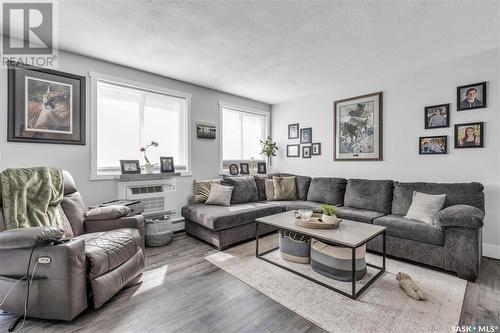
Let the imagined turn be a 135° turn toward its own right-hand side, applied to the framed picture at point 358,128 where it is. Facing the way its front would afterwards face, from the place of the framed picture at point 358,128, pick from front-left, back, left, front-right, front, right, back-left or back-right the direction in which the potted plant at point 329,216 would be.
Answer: back

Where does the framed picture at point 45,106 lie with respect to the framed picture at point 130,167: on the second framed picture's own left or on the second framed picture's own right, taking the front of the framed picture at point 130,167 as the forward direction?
on the second framed picture's own right

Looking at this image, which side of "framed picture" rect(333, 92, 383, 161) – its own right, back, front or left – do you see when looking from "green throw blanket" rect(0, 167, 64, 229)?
front

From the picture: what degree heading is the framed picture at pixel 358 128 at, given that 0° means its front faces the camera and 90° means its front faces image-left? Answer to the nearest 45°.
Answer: approximately 45°

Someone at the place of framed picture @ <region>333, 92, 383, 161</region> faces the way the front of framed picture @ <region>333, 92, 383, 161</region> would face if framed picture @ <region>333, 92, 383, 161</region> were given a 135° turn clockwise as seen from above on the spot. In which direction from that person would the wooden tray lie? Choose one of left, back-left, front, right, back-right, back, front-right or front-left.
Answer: back

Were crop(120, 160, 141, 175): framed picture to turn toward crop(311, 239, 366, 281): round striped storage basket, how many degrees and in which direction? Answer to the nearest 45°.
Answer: approximately 45° to its left

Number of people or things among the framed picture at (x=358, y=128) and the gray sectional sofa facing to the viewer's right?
0

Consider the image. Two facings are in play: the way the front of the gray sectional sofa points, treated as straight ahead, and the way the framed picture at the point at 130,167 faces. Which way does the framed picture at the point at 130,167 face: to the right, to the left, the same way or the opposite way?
to the left

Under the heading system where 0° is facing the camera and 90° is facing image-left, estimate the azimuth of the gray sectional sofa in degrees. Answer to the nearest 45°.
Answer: approximately 45°

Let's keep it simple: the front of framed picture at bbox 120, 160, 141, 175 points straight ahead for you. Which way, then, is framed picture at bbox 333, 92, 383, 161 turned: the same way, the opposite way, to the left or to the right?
to the right

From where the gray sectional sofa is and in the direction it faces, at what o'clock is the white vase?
The white vase is roughly at 1 o'clock from the gray sectional sofa.

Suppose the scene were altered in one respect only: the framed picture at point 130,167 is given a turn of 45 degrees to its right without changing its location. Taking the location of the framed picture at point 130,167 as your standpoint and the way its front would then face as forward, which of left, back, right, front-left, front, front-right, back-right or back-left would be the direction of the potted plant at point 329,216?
left

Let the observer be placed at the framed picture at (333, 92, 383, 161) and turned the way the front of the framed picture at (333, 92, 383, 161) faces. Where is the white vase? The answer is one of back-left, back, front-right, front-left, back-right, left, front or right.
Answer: front

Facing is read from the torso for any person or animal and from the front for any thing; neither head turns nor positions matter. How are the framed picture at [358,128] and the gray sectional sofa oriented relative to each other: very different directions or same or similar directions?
same or similar directions

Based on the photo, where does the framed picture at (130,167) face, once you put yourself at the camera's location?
facing the viewer

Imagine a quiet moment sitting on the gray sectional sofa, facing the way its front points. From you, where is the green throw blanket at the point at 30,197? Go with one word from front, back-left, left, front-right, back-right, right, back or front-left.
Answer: front

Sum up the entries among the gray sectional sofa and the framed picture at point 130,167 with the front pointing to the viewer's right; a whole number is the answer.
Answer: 0

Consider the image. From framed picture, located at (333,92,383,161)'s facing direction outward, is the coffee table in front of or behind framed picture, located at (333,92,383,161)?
in front
